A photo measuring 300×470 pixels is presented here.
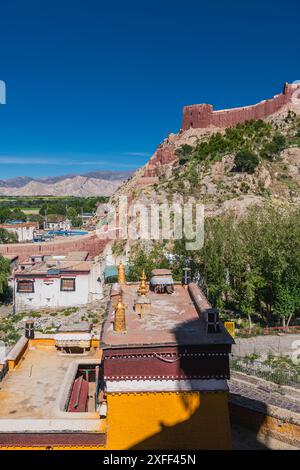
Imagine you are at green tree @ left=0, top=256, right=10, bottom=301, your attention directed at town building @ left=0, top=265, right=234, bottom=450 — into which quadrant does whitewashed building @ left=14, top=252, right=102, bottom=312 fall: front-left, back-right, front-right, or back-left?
front-left

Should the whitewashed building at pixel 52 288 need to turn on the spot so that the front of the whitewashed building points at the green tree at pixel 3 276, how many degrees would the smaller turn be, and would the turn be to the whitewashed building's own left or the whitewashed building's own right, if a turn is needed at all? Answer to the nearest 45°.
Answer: approximately 135° to the whitewashed building's own right

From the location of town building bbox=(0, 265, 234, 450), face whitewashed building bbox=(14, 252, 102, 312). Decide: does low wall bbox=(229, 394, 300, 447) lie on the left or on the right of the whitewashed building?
right

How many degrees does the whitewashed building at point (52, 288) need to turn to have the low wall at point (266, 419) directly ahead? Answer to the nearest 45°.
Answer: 0° — it already faces it

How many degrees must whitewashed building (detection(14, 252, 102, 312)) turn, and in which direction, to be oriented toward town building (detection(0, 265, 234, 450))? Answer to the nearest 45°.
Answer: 0° — it already faces it

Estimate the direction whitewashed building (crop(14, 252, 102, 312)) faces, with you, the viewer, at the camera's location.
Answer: facing the viewer

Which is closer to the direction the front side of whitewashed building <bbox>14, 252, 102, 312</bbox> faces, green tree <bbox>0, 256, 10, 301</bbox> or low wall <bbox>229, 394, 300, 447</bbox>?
the low wall
